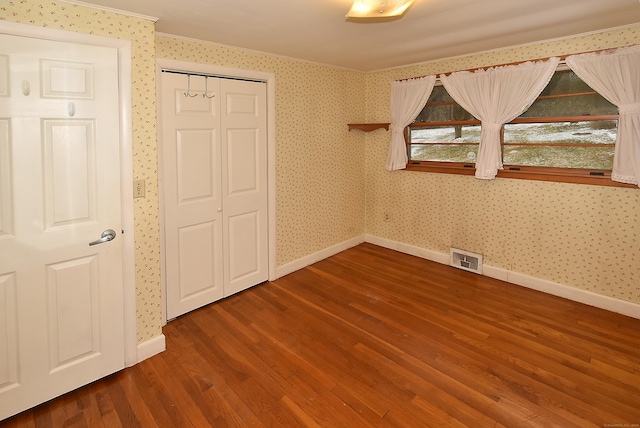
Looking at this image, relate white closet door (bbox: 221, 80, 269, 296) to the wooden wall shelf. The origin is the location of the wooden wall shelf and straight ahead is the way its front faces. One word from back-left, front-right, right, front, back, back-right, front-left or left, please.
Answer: front-right

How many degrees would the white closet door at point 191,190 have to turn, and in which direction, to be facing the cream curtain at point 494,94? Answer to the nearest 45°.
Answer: approximately 45° to its left

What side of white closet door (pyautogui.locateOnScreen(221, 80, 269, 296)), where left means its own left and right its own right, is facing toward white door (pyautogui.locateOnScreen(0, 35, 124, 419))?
right

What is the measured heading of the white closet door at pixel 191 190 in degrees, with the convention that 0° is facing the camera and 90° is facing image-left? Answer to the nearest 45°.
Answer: approximately 315°

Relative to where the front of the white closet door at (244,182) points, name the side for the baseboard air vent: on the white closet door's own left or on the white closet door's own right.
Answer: on the white closet door's own left

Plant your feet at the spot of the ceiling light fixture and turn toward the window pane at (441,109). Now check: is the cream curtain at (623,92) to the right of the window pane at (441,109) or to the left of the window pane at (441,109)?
right

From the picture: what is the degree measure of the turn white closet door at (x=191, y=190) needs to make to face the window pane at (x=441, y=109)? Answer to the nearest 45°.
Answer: approximately 45° to its left
